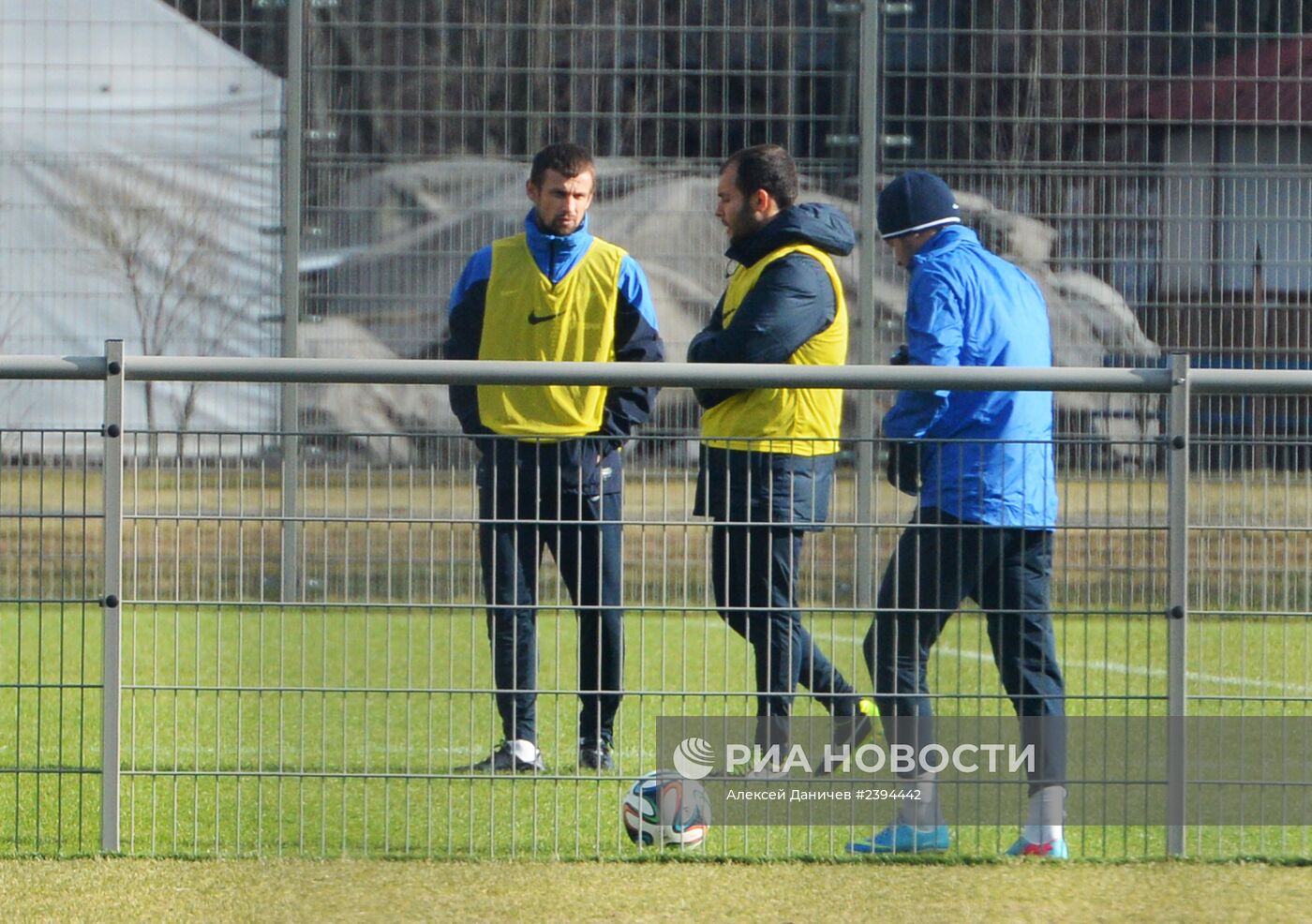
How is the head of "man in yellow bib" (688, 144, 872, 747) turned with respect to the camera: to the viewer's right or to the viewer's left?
to the viewer's left

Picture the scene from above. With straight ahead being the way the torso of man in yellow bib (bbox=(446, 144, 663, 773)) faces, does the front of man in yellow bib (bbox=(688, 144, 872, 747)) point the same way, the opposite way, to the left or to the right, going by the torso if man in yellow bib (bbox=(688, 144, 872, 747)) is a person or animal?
to the right

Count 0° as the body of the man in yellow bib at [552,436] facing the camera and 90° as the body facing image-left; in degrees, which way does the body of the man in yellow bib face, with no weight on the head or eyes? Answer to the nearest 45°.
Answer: approximately 0°

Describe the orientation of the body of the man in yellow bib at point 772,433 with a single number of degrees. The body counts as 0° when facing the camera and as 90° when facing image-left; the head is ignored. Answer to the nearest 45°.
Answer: approximately 90°

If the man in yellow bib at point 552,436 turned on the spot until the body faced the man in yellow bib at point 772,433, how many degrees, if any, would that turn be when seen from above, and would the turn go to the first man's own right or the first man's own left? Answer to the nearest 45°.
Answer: approximately 90° to the first man's own left

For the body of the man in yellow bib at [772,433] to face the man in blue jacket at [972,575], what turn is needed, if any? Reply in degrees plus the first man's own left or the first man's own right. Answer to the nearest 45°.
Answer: approximately 135° to the first man's own left

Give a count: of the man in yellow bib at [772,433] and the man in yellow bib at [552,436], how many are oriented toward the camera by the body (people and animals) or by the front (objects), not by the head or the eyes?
1

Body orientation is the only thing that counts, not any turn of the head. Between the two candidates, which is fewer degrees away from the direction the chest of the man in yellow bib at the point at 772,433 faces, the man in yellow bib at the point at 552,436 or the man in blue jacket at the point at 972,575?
the man in yellow bib

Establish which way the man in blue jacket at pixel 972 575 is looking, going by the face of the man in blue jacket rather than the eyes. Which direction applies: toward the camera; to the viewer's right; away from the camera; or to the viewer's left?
to the viewer's left
